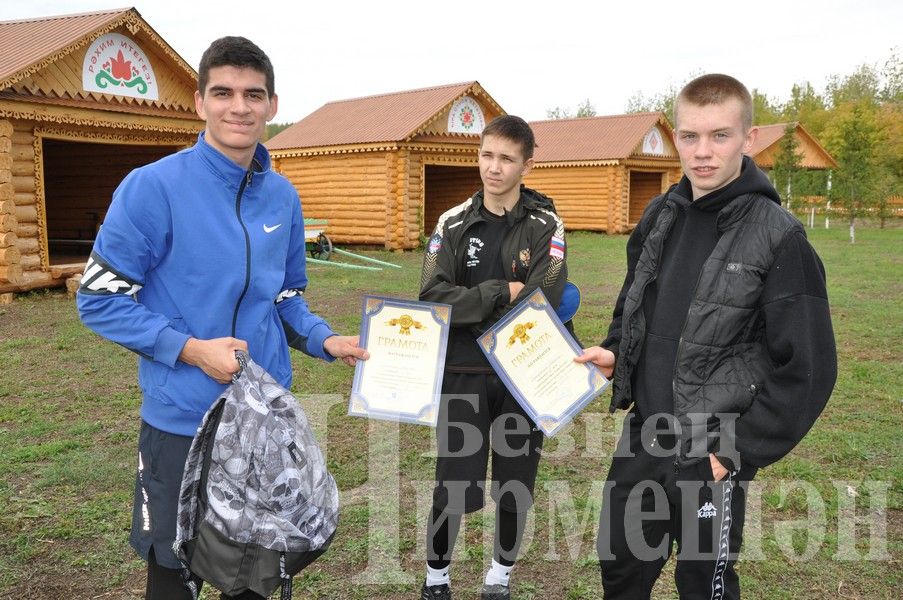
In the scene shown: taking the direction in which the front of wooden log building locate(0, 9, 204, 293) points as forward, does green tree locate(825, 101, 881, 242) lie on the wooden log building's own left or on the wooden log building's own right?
on the wooden log building's own left

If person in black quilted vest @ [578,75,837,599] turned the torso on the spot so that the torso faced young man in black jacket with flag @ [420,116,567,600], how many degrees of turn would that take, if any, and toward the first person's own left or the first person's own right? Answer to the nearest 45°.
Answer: approximately 90° to the first person's own right

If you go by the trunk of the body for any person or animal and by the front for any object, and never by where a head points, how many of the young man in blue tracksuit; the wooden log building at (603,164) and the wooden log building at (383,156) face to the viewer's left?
0

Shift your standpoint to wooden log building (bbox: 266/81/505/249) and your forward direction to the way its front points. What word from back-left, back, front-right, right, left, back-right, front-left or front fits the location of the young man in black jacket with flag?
front-right

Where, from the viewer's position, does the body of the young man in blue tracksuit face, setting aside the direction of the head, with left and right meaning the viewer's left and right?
facing the viewer and to the right of the viewer

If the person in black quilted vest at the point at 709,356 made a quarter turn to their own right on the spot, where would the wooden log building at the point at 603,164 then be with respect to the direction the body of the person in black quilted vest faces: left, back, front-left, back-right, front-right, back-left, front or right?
front-right

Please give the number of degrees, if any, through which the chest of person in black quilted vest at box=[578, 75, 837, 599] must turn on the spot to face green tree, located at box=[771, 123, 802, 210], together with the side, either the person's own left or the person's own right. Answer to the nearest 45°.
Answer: approximately 135° to the person's own right

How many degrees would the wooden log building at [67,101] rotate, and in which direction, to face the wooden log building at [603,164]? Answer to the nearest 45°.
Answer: approximately 90° to its left

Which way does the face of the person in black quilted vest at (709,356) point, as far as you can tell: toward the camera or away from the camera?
toward the camera

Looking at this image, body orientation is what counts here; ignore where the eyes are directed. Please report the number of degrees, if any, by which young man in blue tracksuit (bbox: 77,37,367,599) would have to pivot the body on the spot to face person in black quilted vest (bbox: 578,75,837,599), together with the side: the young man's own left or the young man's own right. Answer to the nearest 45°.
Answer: approximately 45° to the young man's own left

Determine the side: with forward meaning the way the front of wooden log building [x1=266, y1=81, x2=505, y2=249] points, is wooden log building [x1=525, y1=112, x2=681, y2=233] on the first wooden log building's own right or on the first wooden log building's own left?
on the first wooden log building's own left

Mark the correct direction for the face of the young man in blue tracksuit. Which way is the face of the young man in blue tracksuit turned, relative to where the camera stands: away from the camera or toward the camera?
toward the camera

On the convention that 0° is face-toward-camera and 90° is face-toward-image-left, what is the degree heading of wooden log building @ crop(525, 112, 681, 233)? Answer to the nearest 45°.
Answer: approximately 315°

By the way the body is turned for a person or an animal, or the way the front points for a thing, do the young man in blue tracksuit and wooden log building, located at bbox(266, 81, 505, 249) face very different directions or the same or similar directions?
same or similar directions

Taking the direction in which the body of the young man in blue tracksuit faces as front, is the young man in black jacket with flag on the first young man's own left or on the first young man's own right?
on the first young man's own left
